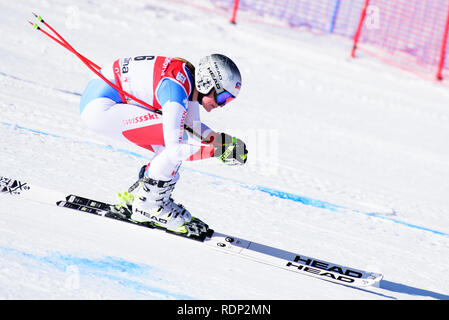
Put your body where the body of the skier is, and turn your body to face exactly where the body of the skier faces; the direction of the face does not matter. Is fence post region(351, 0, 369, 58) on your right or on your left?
on your left

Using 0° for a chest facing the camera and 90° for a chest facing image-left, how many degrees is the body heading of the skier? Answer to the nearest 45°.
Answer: approximately 270°

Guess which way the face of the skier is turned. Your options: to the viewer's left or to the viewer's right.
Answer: to the viewer's right

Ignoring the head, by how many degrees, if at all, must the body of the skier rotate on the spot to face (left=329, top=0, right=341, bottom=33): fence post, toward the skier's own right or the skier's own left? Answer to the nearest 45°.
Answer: approximately 90° to the skier's own left
